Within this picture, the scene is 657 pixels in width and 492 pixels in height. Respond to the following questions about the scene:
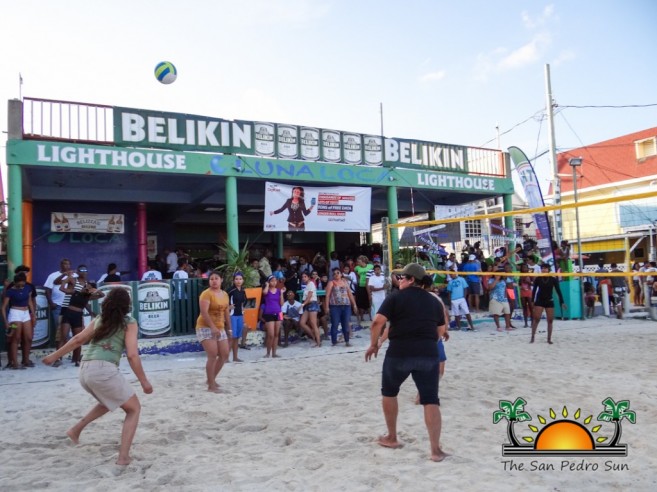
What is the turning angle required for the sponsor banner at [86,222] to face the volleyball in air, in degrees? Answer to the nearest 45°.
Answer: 0° — it already faces it

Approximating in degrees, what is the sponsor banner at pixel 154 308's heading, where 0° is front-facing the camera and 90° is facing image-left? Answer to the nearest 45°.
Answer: approximately 0°

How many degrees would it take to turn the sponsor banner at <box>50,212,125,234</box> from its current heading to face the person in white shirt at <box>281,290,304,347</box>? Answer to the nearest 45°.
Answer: approximately 45° to its left

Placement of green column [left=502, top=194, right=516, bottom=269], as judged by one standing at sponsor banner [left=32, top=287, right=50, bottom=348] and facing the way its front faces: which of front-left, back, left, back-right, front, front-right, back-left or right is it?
left

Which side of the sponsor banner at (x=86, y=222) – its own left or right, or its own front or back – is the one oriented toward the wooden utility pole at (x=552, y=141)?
left

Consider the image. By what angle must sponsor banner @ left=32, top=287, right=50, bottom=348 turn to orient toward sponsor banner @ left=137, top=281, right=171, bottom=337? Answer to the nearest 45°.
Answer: approximately 90° to its left

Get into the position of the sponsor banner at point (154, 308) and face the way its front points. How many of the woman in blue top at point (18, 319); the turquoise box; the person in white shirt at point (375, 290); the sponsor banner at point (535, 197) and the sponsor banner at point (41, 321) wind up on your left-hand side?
3
